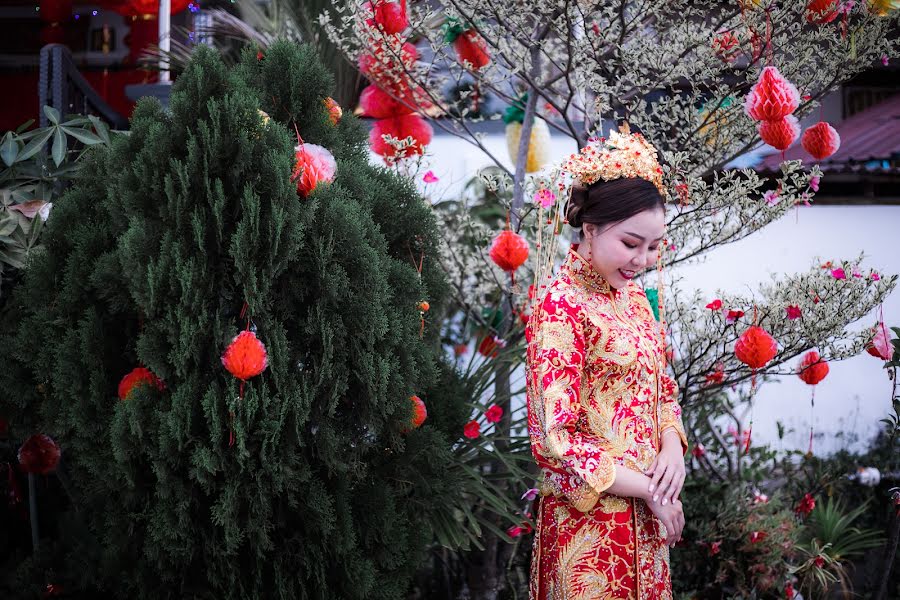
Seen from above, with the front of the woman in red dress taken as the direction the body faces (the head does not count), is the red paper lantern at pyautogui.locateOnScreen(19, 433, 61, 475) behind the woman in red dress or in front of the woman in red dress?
behind

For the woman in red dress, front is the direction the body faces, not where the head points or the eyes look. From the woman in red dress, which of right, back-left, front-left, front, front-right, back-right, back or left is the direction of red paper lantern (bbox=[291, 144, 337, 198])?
back-right

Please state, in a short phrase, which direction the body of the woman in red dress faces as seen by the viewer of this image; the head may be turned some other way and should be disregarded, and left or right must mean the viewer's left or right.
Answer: facing the viewer and to the right of the viewer

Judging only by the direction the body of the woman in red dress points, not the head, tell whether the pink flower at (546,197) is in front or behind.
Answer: behind

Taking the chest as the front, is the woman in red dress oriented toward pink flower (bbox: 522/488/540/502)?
no

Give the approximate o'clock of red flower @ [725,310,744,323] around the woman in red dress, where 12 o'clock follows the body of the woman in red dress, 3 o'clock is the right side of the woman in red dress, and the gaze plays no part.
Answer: The red flower is roughly at 8 o'clock from the woman in red dress.

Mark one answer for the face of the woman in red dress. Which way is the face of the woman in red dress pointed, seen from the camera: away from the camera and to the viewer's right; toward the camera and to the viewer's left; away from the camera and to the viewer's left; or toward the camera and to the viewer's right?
toward the camera and to the viewer's right

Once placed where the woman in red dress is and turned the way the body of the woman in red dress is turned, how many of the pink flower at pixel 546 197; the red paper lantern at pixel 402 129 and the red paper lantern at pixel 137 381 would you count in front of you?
0

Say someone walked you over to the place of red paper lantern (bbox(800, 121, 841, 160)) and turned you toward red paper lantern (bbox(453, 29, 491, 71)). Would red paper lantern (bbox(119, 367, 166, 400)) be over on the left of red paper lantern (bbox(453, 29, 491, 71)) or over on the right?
left

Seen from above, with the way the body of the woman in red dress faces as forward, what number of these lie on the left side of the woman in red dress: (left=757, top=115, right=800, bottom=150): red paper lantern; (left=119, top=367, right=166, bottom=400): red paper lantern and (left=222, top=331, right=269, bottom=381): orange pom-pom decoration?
1

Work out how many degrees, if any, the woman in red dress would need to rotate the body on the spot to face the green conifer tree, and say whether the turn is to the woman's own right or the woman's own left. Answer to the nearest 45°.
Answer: approximately 135° to the woman's own right

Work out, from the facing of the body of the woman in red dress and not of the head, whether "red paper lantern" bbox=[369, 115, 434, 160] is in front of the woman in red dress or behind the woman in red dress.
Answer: behind

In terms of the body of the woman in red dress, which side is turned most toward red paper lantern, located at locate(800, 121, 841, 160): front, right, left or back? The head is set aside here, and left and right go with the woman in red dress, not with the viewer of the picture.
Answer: left
